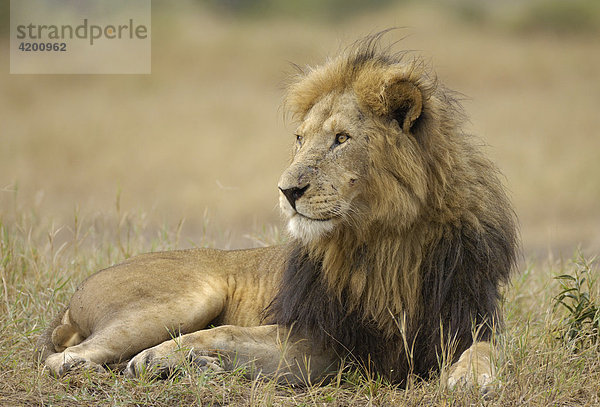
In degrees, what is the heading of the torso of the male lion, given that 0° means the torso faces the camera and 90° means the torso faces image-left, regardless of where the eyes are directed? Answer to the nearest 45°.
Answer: approximately 315°
